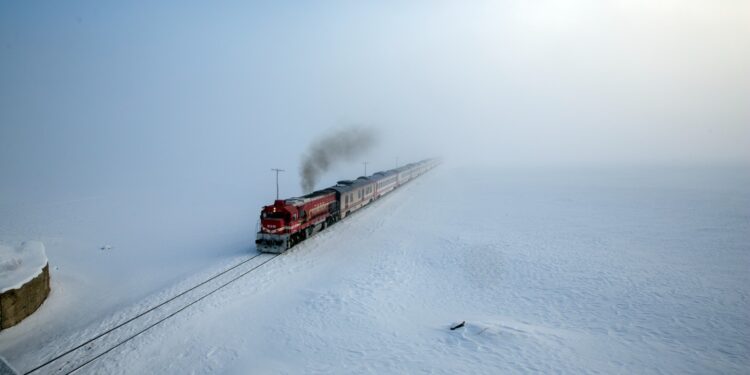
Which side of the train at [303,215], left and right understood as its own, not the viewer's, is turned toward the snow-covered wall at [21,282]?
front

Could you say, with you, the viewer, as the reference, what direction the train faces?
facing the viewer and to the left of the viewer

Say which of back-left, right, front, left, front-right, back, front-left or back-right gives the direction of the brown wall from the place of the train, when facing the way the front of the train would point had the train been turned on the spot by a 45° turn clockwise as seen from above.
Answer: front-left
